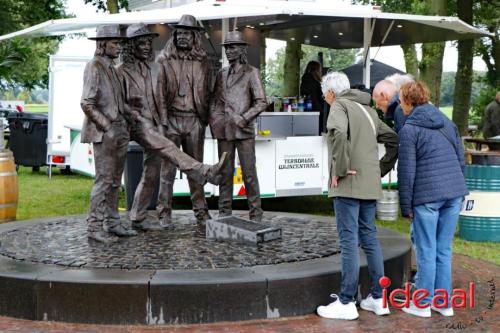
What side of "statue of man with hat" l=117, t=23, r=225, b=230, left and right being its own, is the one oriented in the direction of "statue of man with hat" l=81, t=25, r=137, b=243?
right

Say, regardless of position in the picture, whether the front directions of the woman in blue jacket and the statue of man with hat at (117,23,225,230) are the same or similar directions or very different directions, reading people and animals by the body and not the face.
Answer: very different directions

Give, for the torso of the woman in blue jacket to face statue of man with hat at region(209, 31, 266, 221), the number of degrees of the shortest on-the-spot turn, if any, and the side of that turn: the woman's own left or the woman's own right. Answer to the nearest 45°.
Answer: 0° — they already face it

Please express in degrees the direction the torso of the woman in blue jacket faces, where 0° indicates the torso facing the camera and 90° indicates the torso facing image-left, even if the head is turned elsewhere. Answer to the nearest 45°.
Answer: approximately 135°

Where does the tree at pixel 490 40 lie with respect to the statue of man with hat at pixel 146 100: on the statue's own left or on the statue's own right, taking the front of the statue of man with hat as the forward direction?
on the statue's own left

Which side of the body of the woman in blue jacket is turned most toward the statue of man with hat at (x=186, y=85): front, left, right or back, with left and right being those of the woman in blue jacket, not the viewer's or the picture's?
front

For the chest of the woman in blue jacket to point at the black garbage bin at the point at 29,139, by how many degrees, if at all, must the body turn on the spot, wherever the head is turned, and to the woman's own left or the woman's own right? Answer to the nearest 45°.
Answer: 0° — they already face it

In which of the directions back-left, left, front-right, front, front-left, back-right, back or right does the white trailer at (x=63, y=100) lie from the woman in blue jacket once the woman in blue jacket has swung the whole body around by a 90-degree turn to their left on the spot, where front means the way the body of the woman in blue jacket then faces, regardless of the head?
right

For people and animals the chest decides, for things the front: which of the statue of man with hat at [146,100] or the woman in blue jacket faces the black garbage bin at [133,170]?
the woman in blue jacket

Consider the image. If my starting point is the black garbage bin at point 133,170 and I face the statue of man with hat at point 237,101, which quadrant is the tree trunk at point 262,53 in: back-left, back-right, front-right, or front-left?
back-left

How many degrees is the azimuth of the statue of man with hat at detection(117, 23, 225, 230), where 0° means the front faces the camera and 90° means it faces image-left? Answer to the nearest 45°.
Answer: approximately 315°

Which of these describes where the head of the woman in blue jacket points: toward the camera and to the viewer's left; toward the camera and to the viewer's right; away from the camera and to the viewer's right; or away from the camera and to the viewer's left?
away from the camera and to the viewer's left

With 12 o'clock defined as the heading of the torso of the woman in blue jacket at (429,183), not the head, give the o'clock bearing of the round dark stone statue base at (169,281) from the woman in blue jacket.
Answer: The round dark stone statue base is roughly at 10 o'clock from the woman in blue jacket.

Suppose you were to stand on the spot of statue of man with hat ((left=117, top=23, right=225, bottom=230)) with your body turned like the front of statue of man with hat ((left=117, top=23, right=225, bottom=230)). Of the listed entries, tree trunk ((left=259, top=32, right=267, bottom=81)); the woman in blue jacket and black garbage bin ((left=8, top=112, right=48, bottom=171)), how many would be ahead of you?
1

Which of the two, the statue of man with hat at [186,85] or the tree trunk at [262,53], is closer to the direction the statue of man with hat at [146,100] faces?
the statue of man with hat
